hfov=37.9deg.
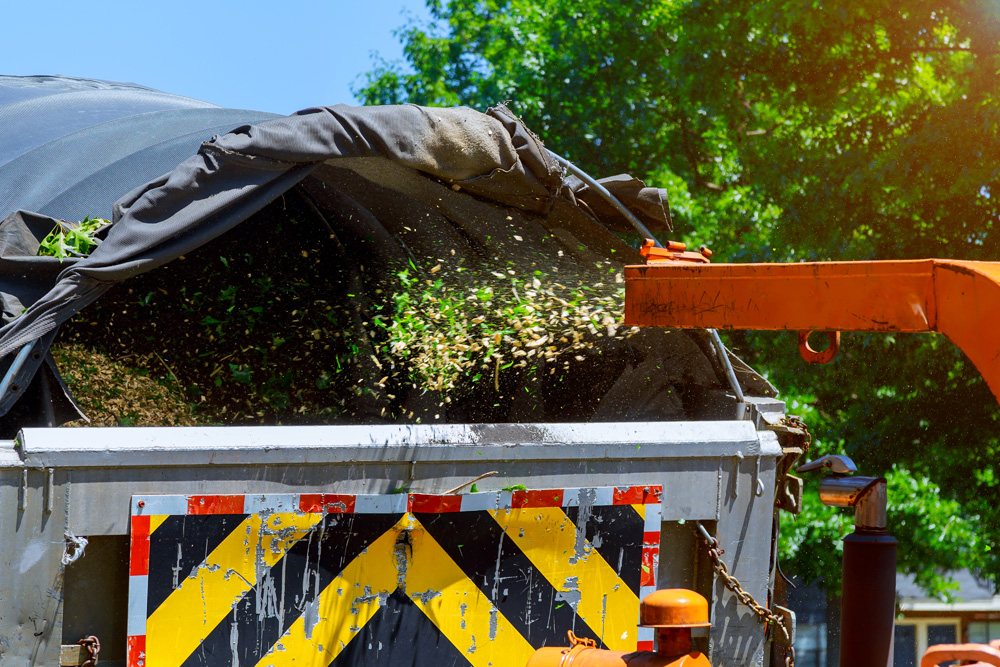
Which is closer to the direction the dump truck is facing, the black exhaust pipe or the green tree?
the green tree

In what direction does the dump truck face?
away from the camera
